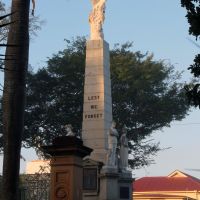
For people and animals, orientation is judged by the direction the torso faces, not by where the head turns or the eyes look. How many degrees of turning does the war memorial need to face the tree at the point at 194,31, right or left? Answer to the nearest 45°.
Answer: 0° — it already faces it

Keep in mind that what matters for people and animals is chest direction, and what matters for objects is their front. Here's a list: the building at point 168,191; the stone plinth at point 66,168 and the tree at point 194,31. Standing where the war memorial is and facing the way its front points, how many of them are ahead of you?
2

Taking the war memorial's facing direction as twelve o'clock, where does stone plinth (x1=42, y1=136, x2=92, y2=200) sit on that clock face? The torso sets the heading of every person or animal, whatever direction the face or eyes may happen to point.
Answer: The stone plinth is roughly at 12 o'clock from the war memorial.

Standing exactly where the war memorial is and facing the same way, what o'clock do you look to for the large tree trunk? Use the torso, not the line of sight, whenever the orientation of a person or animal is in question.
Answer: The large tree trunk is roughly at 12 o'clock from the war memorial.

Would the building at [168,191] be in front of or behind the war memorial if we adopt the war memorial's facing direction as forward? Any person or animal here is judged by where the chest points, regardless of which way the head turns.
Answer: behind

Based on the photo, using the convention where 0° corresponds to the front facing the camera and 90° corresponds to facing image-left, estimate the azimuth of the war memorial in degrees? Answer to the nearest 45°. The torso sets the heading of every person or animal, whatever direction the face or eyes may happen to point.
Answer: approximately 0°

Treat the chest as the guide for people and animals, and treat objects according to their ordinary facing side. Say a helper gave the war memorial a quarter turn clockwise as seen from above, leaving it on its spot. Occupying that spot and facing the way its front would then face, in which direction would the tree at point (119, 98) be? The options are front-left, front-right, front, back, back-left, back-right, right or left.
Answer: right

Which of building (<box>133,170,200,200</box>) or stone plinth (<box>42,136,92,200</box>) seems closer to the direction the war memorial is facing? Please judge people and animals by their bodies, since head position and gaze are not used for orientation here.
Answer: the stone plinth
